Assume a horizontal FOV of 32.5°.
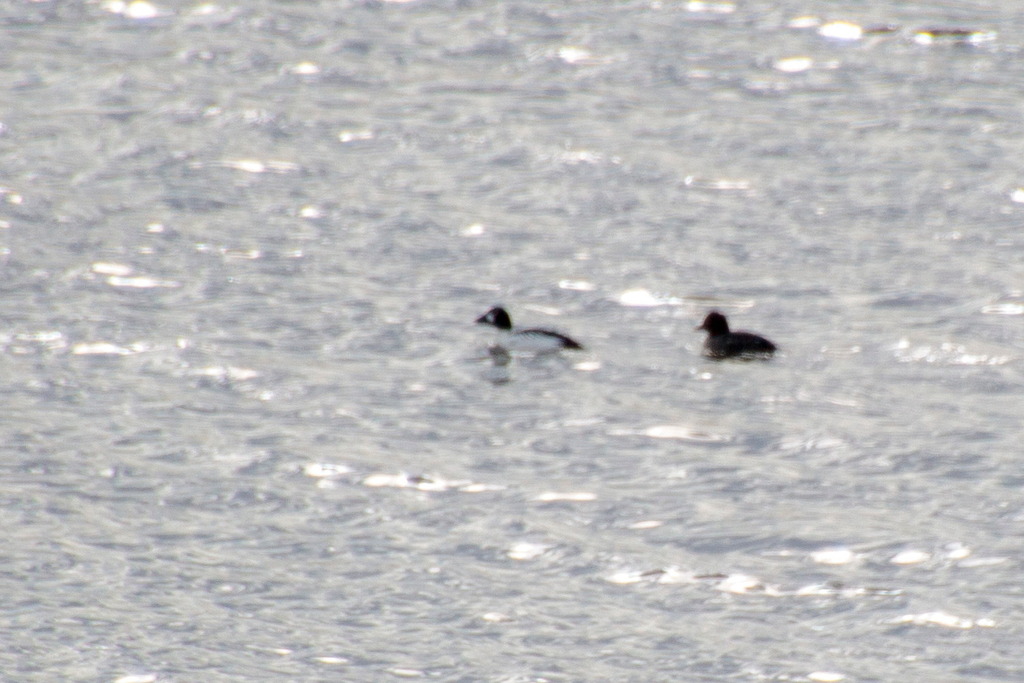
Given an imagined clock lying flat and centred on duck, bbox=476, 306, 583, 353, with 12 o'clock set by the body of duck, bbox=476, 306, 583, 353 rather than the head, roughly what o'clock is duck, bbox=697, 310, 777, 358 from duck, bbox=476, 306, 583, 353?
duck, bbox=697, 310, 777, 358 is roughly at 6 o'clock from duck, bbox=476, 306, 583, 353.

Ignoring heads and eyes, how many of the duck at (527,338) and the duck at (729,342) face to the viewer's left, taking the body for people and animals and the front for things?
2

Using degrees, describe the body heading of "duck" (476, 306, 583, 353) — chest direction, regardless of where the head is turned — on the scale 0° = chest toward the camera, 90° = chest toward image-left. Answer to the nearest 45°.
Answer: approximately 90°

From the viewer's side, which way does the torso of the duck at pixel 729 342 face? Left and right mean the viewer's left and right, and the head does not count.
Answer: facing to the left of the viewer

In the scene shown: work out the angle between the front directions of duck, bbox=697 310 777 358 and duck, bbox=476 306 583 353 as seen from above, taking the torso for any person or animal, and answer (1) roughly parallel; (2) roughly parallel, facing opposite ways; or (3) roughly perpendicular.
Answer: roughly parallel

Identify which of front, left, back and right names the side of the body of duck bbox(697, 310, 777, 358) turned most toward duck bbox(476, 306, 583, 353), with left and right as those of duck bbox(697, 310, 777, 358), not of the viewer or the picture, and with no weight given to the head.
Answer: front
